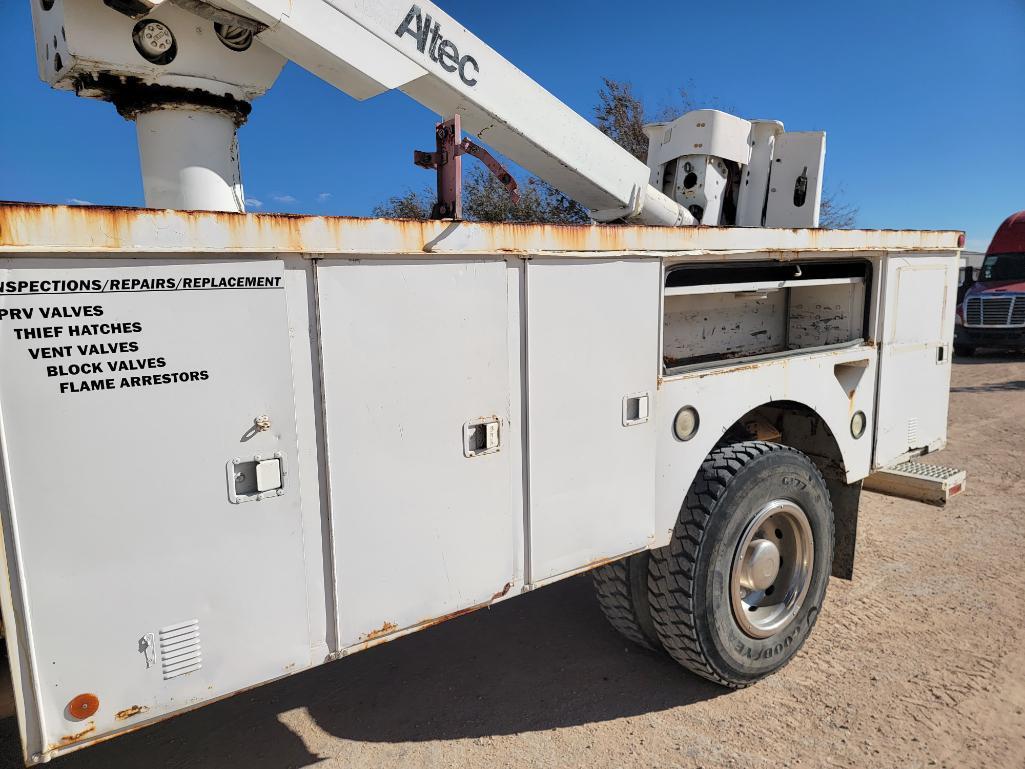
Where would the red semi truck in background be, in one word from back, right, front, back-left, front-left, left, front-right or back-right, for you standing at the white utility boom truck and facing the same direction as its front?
back

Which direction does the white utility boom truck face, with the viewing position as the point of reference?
facing the viewer and to the left of the viewer
